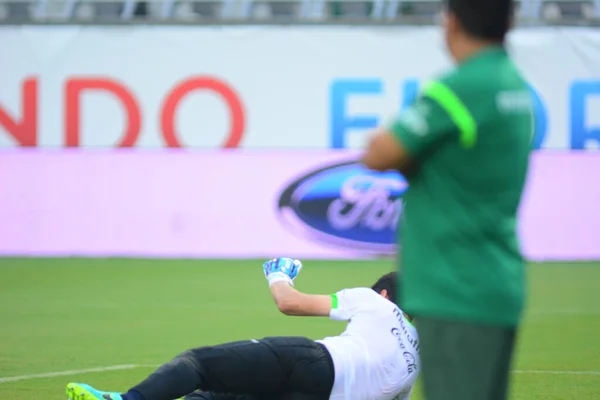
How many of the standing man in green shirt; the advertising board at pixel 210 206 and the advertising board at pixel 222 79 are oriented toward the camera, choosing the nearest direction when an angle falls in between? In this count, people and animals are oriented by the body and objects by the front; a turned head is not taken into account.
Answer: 2

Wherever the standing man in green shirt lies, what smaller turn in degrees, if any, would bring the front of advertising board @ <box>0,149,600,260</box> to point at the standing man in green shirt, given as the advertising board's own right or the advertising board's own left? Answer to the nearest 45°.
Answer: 0° — it already faces them

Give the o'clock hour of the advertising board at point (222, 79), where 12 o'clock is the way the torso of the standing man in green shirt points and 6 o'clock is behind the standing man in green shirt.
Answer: The advertising board is roughly at 1 o'clock from the standing man in green shirt.

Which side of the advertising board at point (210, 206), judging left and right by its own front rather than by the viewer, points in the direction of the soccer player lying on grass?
front

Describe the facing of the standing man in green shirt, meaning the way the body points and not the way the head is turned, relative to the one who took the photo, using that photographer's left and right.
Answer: facing away from the viewer and to the left of the viewer

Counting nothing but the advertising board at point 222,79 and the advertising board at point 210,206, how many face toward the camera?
2

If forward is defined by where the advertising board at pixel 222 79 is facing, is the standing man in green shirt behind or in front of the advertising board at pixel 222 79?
in front

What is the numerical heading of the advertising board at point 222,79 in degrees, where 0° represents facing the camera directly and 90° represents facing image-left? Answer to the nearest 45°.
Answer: approximately 0°

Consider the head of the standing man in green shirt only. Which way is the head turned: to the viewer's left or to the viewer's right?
to the viewer's left

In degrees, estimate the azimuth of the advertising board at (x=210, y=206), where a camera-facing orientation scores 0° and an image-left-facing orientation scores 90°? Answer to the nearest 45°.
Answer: approximately 0°

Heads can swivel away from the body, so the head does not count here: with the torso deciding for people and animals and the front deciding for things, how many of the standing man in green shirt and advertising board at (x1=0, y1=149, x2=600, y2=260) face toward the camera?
1
